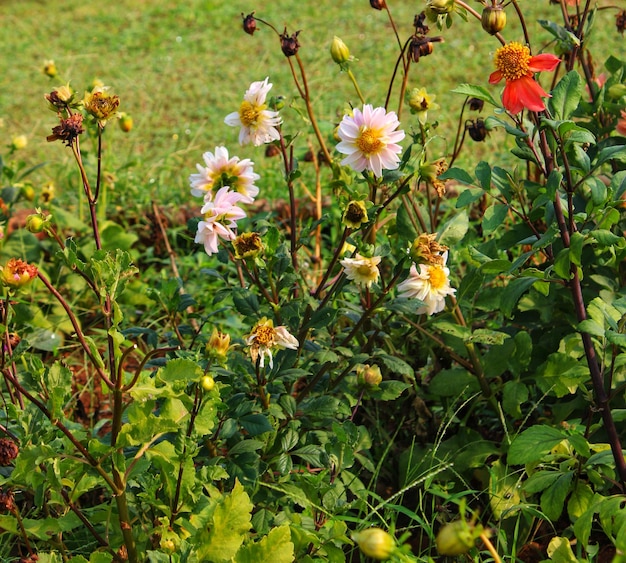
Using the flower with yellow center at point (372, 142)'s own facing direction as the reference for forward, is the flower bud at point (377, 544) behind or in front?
in front

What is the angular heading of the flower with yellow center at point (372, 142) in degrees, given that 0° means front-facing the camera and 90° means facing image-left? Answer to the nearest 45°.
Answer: approximately 0°
